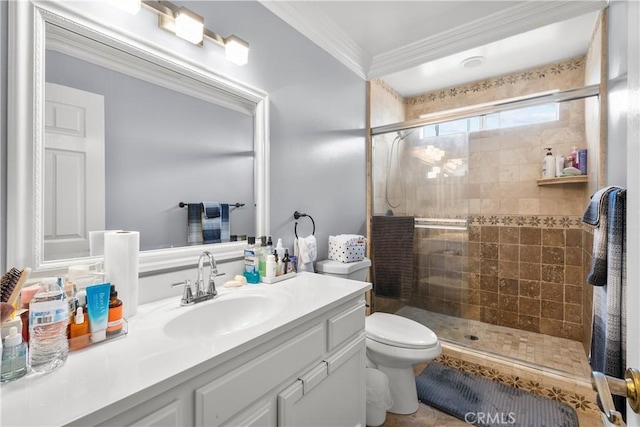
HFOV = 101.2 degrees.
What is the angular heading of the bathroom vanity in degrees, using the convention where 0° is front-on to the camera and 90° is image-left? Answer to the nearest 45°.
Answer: approximately 315°

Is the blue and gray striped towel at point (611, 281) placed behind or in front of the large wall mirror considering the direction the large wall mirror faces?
in front

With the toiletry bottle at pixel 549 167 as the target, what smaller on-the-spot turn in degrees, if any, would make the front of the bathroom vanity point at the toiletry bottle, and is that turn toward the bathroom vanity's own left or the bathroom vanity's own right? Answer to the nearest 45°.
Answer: approximately 45° to the bathroom vanity's own left

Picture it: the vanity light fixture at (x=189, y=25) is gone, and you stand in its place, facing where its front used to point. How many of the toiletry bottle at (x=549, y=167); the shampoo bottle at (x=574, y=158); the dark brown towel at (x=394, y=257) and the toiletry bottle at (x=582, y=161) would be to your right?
0

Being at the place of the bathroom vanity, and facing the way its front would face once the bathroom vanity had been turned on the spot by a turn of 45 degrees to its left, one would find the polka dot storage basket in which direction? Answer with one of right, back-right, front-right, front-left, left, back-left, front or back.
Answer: front-left

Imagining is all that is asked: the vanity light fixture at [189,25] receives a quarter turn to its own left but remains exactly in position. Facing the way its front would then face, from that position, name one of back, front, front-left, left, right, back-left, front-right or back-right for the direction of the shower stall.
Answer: front-right

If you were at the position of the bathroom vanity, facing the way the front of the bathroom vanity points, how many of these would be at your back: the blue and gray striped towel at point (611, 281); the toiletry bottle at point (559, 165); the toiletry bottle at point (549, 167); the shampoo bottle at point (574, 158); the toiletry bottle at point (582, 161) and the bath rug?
0

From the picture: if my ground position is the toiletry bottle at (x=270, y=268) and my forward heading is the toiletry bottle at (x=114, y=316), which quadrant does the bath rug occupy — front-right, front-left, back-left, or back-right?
back-left

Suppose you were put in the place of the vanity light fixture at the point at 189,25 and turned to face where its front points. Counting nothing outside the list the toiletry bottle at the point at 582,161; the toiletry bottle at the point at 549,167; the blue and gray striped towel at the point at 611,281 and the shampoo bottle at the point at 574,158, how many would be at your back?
0

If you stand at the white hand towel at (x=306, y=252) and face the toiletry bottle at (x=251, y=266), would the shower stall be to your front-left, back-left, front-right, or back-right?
back-left

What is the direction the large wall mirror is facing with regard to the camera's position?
facing the viewer and to the right of the viewer

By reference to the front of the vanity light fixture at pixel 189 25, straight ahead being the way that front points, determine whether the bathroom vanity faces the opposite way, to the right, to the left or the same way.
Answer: the same way

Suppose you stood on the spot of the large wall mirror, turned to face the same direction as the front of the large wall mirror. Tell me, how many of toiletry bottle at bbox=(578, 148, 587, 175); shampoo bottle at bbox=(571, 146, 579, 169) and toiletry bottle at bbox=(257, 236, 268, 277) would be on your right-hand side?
0

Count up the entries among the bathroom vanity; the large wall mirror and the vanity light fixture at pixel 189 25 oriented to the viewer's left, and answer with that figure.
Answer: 0

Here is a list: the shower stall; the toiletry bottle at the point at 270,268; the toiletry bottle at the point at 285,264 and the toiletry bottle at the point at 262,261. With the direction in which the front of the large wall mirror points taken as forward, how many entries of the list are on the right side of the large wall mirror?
0

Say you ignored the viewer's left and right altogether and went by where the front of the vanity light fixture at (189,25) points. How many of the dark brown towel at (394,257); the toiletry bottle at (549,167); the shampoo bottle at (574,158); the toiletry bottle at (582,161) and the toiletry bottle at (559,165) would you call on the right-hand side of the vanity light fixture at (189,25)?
0

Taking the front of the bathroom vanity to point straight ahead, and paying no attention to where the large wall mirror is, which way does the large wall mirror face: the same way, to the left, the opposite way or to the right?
the same way

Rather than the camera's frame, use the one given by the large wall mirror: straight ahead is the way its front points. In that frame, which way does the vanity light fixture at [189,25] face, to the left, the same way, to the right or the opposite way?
the same way
